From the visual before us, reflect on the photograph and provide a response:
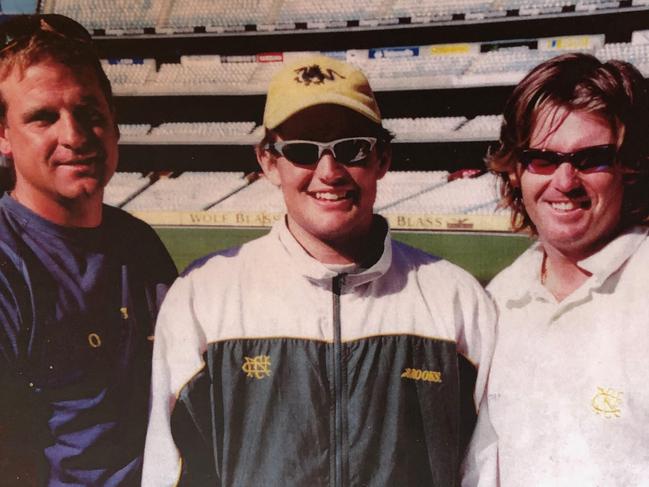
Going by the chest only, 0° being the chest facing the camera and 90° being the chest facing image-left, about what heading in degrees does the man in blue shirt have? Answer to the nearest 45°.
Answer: approximately 315°

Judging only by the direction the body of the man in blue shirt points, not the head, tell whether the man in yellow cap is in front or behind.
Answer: in front

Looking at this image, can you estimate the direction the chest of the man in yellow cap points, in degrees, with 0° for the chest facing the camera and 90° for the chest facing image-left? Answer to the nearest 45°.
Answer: approximately 0°

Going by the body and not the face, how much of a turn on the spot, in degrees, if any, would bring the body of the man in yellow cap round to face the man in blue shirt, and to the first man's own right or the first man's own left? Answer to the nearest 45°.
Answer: approximately 90° to the first man's own right

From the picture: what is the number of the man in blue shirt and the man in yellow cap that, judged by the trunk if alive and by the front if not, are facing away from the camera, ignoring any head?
0
